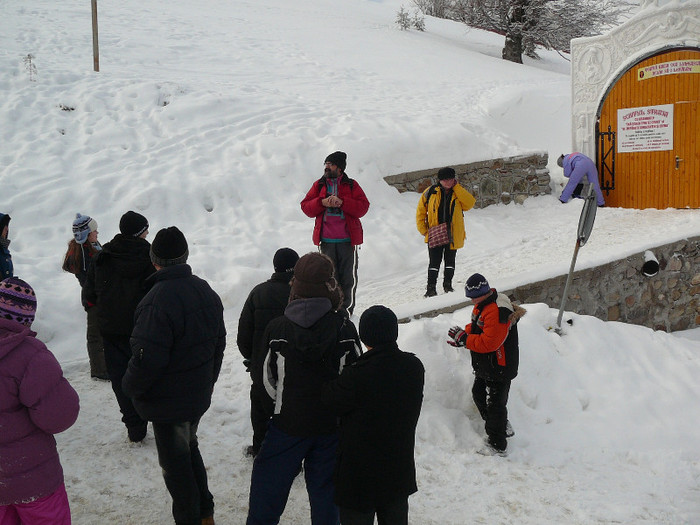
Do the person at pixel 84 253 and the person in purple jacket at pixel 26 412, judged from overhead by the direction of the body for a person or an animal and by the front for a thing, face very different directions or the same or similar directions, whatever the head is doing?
same or similar directions

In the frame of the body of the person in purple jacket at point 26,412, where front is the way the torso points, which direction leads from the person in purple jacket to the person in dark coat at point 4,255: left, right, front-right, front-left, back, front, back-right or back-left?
front-left

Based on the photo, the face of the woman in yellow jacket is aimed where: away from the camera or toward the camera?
toward the camera

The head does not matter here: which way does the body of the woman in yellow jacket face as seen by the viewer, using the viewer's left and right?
facing the viewer

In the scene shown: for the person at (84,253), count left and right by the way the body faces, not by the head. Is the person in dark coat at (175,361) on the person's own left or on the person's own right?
on the person's own right

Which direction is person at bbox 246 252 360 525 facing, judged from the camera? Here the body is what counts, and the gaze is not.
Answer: away from the camera

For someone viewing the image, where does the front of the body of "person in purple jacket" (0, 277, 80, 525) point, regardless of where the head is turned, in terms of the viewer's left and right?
facing away from the viewer and to the right of the viewer

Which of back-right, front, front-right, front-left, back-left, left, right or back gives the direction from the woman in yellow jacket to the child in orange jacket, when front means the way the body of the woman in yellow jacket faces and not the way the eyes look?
front

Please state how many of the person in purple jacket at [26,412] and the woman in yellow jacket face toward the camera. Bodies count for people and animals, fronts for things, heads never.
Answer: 1

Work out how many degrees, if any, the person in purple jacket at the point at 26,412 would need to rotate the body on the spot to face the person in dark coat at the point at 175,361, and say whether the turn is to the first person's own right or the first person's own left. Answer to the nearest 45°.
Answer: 0° — they already face them

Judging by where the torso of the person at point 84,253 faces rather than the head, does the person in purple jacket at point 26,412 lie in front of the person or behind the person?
behind

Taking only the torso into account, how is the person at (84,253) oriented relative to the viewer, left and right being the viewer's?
facing away from the viewer and to the right of the viewer

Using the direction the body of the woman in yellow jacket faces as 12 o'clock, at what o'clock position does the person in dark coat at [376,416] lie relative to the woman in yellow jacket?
The person in dark coat is roughly at 12 o'clock from the woman in yellow jacket.

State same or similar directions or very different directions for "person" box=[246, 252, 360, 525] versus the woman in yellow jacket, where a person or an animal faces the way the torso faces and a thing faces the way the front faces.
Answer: very different directions

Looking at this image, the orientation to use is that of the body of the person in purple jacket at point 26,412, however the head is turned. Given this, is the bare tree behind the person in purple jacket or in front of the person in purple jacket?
in front

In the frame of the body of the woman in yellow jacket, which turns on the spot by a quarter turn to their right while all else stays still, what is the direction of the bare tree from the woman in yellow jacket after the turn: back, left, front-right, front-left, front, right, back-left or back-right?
right
